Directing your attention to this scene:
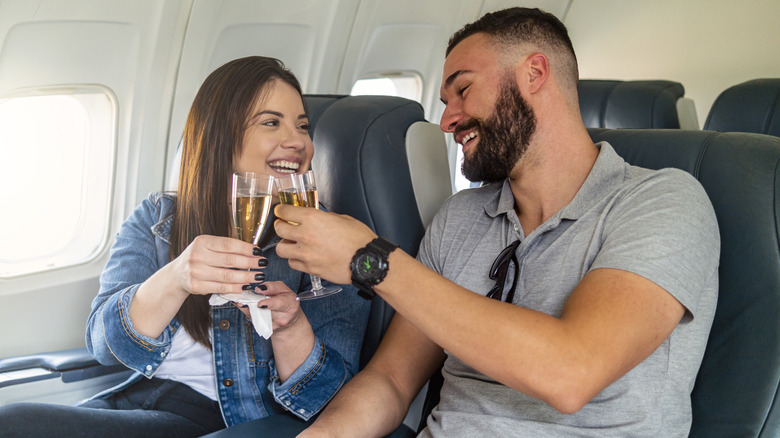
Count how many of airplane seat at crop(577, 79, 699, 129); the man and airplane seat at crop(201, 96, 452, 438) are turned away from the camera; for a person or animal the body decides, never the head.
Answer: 0

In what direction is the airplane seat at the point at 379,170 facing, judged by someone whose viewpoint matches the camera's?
facing the viewer and to the left of the viewer

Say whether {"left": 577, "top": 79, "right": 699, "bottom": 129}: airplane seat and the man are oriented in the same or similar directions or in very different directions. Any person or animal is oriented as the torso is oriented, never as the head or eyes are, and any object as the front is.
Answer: same or similar directions

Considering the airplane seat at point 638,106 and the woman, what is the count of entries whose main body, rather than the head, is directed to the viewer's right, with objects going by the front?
0

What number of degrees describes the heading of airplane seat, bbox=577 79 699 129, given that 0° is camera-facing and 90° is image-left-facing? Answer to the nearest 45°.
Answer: approximately 45°

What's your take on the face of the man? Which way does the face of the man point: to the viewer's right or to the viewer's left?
to the viewer's left

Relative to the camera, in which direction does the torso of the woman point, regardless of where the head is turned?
toward the camera

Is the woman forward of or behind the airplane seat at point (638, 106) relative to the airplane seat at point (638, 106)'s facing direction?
forward

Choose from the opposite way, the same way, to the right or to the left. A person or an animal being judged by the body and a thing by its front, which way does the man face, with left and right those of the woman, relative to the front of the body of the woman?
to the right

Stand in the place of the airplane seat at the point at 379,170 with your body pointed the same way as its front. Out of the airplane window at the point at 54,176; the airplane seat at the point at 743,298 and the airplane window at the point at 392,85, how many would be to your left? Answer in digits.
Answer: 1

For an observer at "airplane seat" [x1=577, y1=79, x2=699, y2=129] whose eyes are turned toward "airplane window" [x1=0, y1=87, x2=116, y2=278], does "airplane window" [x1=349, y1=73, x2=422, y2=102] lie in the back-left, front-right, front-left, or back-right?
front-right

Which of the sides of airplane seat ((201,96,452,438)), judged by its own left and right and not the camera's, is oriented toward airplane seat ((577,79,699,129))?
back

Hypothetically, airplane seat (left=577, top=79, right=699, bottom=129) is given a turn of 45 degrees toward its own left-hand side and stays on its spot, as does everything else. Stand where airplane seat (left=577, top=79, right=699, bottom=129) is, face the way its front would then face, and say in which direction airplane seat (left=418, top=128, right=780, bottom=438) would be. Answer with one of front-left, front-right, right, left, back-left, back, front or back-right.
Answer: front

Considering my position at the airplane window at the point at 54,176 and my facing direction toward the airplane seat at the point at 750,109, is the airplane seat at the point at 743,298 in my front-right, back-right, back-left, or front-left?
front-right

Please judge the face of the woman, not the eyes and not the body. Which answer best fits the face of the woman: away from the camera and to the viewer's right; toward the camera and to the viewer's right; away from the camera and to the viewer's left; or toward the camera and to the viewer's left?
toward the camera and to the viewer's right

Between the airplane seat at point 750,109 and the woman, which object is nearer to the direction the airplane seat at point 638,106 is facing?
the woman

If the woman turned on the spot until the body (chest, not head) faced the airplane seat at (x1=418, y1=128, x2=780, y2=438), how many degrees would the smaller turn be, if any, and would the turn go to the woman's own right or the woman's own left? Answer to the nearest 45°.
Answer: approximately 45° to the woman's own left
